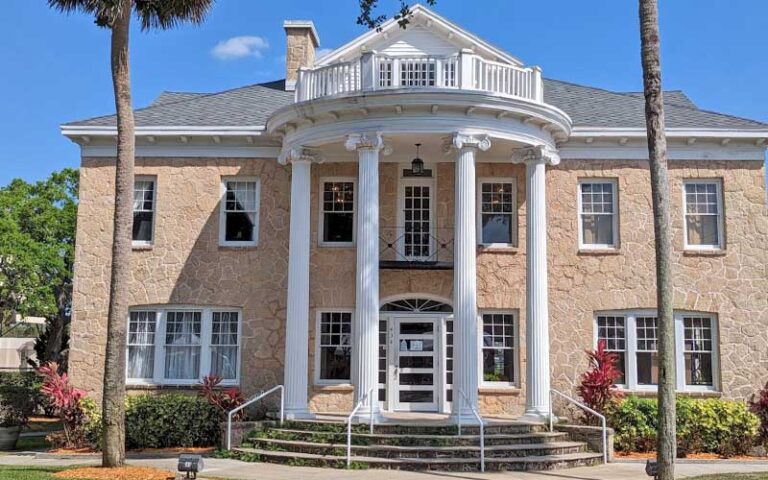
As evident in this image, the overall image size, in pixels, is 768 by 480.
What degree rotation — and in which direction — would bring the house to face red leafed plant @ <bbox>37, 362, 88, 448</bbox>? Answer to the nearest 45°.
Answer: approximately 90° to its right

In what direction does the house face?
toward the camera

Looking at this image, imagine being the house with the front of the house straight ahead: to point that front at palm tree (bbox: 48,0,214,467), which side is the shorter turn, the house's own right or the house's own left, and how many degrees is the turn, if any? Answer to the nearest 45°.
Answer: approximately 45° to the house's own right

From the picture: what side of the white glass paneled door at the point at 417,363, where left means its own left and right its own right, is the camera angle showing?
front

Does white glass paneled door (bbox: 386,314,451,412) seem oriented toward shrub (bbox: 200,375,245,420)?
no

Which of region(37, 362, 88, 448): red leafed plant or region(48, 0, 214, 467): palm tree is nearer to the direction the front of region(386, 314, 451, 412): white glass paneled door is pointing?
the palm tree

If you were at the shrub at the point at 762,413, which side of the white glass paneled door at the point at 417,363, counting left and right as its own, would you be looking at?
left

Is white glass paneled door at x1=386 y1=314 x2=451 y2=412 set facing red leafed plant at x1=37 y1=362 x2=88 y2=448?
no

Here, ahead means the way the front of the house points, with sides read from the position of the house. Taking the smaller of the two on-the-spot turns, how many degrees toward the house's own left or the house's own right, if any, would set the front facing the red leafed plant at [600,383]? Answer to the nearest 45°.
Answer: approximately 45° to the house's own left

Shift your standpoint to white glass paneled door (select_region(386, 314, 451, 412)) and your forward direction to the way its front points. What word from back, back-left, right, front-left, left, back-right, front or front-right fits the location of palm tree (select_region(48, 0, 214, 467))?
front-right

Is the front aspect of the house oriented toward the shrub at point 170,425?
no

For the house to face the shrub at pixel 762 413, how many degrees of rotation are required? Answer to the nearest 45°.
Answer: approximately 90° to its left
